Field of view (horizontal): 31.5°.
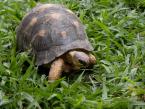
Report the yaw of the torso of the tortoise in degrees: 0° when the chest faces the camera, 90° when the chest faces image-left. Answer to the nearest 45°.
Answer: approximately 315°
